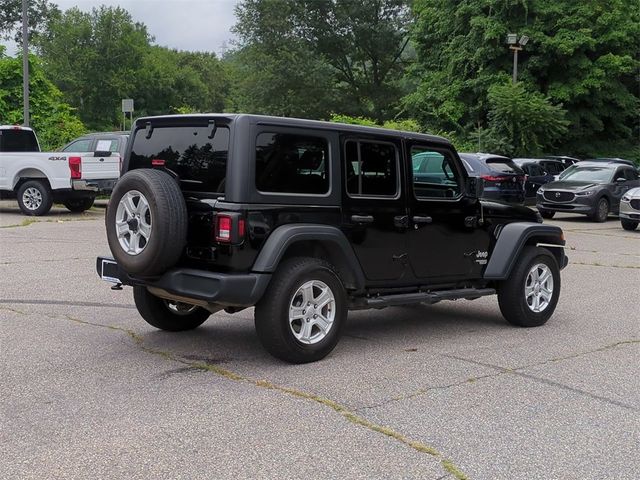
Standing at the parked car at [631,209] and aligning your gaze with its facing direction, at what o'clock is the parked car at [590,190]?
the parked car at [590,190] is roughly at 4 o'clock from the parked car at [631,209].

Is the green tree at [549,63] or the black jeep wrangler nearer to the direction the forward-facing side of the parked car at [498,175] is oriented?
the green tree

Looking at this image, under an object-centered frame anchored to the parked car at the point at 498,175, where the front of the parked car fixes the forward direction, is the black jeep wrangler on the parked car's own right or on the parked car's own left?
on the parked car's own left

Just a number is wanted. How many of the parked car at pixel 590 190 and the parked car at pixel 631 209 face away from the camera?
0

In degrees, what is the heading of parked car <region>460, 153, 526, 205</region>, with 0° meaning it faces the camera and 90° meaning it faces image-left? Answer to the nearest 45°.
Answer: approximately 135°

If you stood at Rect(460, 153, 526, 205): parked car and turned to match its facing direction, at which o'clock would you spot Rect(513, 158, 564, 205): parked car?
Rect(513, 158, 564, 205): parked car is roughly at 2 o'clock from Rect(460, 153, 526, 205): parked car.

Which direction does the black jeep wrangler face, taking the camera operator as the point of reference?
facing away from the viewer and to the right of the viewer

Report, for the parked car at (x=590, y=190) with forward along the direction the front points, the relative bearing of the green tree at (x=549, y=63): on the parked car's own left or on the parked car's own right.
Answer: on the parked car's own right

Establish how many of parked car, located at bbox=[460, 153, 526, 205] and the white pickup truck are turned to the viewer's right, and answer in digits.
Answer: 0

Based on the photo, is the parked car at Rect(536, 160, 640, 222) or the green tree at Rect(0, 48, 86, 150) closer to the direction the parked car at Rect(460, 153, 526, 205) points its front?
the green tree

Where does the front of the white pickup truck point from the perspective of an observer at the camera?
facing away from the viewer and to the left of the viewer

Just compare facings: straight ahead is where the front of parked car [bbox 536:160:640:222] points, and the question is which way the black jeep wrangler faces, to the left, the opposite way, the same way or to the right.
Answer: the opposite way

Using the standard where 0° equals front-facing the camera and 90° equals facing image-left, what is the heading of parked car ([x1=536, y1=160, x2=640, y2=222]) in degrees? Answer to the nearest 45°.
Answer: approximately 45°
